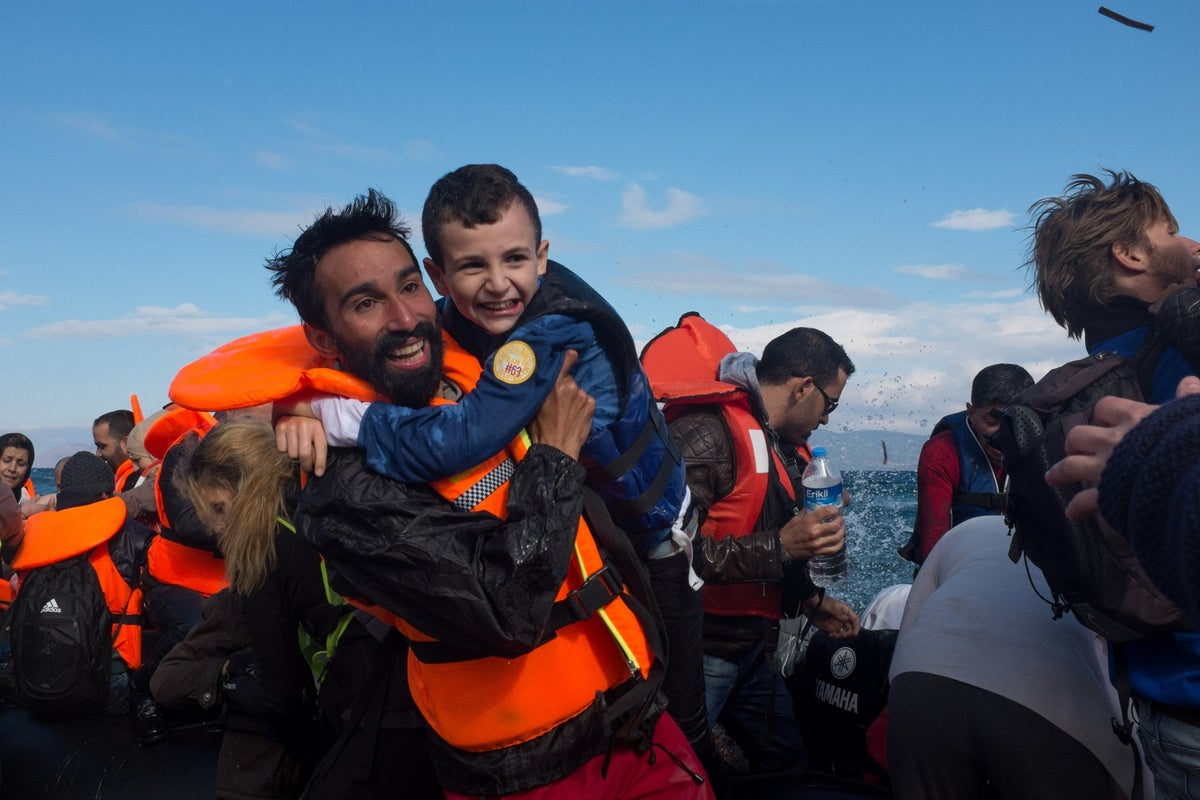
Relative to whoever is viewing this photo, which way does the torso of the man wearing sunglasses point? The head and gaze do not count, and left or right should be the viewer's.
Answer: facing to the right of the viewer

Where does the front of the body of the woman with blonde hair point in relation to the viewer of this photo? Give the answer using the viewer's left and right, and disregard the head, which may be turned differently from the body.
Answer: facing to the left of the viewer

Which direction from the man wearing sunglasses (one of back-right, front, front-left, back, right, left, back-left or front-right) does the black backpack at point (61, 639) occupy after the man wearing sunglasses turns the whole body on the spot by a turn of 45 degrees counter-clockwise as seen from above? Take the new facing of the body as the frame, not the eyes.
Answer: back-left

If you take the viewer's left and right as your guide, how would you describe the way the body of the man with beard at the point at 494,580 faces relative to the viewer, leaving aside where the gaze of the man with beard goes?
facing the viewer and to the right of the viewer
